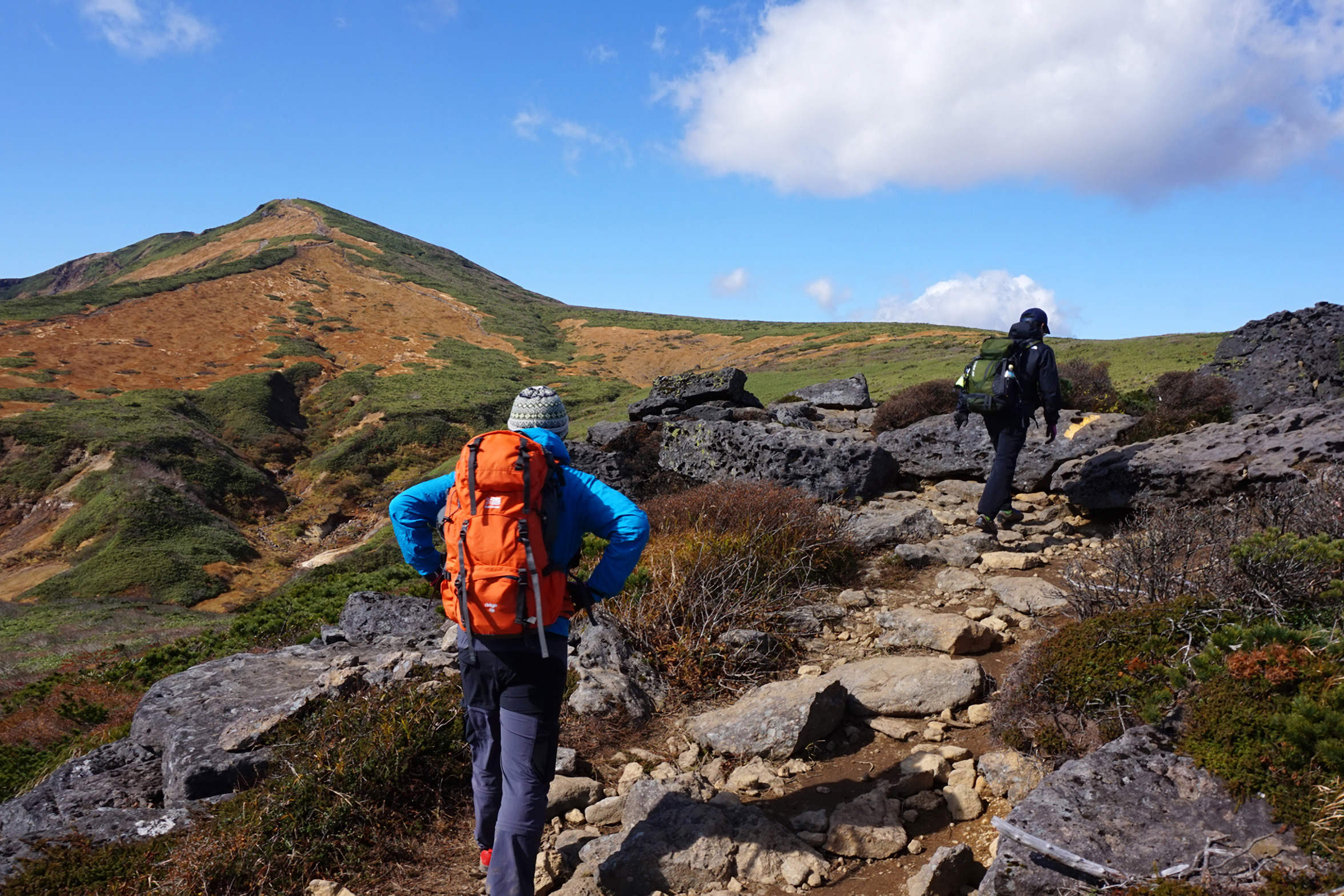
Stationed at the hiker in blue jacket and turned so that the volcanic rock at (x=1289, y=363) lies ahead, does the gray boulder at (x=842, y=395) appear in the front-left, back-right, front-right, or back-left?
front-left

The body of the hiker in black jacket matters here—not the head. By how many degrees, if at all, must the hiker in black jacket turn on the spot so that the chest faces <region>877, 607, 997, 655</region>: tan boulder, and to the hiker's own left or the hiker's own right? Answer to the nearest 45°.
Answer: approximately 135° to the hiker's own right

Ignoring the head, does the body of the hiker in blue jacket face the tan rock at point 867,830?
no

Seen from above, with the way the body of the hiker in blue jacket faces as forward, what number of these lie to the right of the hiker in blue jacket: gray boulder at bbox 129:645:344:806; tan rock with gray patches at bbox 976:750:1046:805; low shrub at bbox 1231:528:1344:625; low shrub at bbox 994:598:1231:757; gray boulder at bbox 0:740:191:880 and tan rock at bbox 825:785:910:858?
4

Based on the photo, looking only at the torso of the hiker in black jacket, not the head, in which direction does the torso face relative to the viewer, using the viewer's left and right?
facing away from the viewer and to the right of the viewer

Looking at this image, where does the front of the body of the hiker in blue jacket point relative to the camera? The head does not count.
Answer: away from the camera

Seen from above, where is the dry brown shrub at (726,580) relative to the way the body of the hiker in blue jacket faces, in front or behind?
in front

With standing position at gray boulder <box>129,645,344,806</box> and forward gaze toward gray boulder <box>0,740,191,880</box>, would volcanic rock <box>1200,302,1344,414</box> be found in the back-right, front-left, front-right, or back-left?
back-left

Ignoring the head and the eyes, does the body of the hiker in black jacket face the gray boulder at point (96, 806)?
no

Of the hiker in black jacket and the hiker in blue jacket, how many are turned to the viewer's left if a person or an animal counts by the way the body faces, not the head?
0

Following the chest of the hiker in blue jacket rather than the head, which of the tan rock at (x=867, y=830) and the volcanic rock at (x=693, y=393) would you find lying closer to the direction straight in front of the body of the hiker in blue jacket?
the volcanic rock

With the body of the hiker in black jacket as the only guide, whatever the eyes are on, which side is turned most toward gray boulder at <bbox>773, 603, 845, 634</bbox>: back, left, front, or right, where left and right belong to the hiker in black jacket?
back

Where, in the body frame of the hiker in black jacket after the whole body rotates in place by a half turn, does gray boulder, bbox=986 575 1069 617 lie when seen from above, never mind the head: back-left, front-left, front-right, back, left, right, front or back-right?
front-left

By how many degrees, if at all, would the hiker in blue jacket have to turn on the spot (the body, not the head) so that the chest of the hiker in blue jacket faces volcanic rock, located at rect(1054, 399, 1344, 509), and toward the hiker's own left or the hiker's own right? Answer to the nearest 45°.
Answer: approximately 45° to the hiker's own right

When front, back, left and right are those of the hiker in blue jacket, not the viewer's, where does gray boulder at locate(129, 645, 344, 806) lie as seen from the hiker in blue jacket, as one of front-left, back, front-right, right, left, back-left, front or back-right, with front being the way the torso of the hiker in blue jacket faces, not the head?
front-left

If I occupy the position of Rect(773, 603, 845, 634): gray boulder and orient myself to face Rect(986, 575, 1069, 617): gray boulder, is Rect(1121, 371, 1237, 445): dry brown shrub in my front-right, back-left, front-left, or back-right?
front-left
